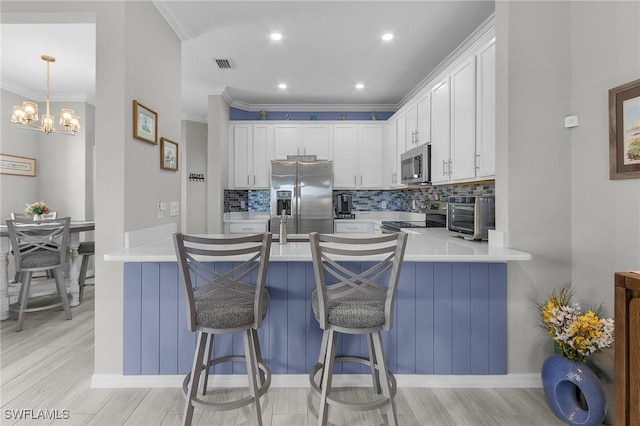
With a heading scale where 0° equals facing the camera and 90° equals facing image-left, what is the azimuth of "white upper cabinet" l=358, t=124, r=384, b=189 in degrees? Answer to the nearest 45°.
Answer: approximately 0°

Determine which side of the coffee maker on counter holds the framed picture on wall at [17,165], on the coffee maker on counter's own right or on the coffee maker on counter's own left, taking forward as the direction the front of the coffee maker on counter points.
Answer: on the coffee maker on counter's own right

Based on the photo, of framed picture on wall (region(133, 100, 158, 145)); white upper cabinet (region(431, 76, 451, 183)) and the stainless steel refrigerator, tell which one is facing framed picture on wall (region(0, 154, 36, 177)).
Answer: the white upper cabinet

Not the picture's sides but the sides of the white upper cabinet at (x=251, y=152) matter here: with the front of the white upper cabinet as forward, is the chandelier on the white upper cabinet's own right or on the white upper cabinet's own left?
on the white upper cabinet's own right

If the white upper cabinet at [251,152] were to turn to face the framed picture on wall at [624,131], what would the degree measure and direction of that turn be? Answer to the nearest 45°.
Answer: approximately 45° to its left

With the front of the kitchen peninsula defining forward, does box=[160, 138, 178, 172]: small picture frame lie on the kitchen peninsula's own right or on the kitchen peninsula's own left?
on the kitchen peninsula's own right

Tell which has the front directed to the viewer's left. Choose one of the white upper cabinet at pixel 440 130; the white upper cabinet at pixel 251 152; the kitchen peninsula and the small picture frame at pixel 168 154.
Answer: the white upper cabinet at pixel 440 130

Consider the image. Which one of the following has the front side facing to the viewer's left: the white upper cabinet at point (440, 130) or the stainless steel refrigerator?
the white upper cabinet

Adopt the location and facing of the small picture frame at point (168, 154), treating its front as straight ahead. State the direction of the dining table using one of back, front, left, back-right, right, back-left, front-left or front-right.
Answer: back

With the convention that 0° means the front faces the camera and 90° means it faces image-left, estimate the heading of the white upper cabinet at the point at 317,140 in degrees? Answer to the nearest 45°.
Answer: approximately 0°

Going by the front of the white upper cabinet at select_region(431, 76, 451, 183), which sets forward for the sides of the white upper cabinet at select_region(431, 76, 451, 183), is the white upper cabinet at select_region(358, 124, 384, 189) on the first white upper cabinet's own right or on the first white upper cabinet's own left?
on the first white upper cabinet's own right
